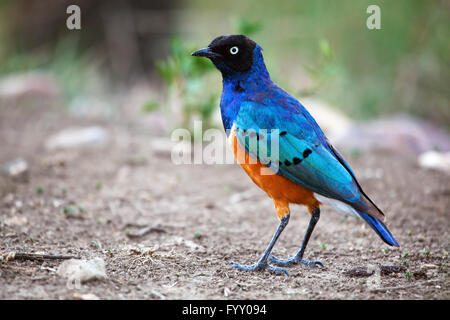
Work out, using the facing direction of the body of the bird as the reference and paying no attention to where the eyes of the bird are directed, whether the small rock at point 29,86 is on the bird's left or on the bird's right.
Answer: on the bird's right

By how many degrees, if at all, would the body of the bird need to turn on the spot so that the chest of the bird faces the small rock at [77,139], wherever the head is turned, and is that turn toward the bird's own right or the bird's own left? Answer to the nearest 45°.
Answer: approximately 45° to the bird's own right

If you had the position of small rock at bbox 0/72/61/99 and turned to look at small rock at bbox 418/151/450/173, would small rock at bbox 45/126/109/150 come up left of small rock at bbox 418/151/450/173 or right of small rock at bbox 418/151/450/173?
right

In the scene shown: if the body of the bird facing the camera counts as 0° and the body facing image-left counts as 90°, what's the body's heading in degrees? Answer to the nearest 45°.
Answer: approximately 90°

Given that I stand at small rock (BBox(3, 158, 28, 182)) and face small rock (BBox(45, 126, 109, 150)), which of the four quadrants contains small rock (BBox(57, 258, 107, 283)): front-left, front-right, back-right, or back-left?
back-right

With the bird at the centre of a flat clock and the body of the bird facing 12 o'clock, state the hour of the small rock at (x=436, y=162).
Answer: The small rock is roughly at 4 o'clock from the bird.
